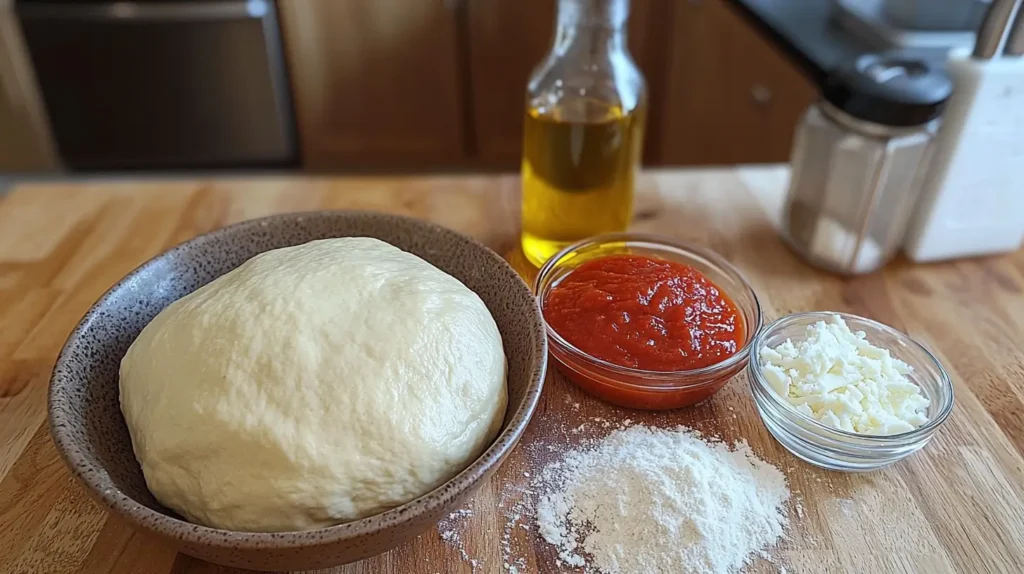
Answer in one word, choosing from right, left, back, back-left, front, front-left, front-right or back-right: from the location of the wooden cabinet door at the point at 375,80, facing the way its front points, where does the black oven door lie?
right

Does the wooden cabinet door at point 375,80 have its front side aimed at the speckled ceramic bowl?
yes

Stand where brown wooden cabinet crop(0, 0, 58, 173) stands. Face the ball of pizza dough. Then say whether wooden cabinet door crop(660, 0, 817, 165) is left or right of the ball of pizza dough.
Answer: left

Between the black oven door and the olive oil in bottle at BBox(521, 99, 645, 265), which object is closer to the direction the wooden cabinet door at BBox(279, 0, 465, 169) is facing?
the olive oil in bottle

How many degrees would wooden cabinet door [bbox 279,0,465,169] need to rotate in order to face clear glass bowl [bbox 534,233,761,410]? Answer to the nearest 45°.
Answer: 0° — it already faces it

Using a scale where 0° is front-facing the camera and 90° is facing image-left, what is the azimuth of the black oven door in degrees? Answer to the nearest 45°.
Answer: approximately 0°

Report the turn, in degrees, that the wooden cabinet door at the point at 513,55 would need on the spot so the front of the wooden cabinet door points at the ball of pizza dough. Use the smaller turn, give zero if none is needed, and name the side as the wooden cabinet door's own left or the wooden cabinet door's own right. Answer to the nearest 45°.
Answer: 0° — it already faces it

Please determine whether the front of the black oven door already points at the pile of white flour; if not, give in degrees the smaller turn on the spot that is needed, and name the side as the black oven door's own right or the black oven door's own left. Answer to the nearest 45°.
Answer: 0° — it already faces it
